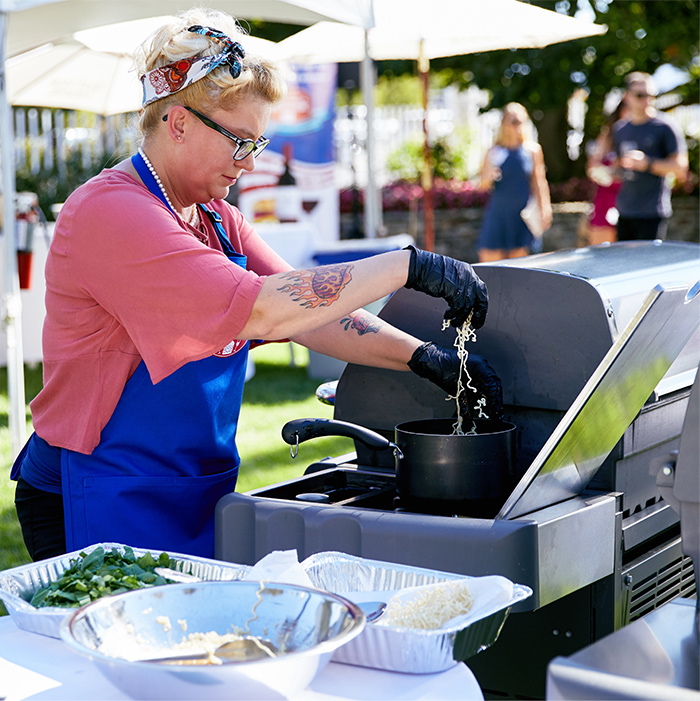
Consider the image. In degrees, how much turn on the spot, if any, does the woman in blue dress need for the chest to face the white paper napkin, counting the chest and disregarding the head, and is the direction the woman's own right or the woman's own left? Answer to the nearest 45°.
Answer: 0° — they already face it

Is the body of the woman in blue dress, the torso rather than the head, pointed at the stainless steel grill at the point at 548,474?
yes

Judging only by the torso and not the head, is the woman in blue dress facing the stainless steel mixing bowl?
yes

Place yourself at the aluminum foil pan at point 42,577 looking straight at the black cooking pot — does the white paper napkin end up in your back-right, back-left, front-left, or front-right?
front-right

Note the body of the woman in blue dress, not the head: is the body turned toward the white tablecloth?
yes

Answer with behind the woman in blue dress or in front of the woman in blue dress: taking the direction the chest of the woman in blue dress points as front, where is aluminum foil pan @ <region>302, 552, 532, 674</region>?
in front

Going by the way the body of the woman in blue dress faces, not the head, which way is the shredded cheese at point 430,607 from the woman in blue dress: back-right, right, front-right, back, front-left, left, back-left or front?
front

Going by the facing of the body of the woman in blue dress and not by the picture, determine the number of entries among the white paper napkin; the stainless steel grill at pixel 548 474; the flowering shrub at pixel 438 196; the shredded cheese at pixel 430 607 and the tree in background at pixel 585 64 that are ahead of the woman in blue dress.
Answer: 3

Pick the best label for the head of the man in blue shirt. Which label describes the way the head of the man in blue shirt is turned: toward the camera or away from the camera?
toward the camera

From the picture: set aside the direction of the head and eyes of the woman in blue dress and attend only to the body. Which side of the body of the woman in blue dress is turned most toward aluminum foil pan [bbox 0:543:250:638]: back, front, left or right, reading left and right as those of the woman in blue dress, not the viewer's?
front

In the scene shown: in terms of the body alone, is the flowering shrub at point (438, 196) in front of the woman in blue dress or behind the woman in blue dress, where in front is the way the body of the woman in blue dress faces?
behind

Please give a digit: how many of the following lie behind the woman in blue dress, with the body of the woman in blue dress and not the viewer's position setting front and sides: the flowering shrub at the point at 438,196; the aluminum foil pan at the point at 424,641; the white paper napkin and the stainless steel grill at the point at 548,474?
1

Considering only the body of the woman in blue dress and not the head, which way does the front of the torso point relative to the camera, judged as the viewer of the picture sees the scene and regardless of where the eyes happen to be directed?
toward the camera

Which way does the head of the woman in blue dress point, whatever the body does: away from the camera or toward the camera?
toward the camera

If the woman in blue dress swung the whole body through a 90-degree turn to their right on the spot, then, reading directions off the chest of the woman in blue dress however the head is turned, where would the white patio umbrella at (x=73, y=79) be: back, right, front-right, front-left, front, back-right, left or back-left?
front-left

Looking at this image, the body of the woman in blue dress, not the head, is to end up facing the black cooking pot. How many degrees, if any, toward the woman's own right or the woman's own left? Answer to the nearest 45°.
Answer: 0° — they already face it

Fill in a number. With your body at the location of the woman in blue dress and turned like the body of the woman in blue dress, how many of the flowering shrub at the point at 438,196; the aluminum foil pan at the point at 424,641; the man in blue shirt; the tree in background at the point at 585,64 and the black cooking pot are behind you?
2
